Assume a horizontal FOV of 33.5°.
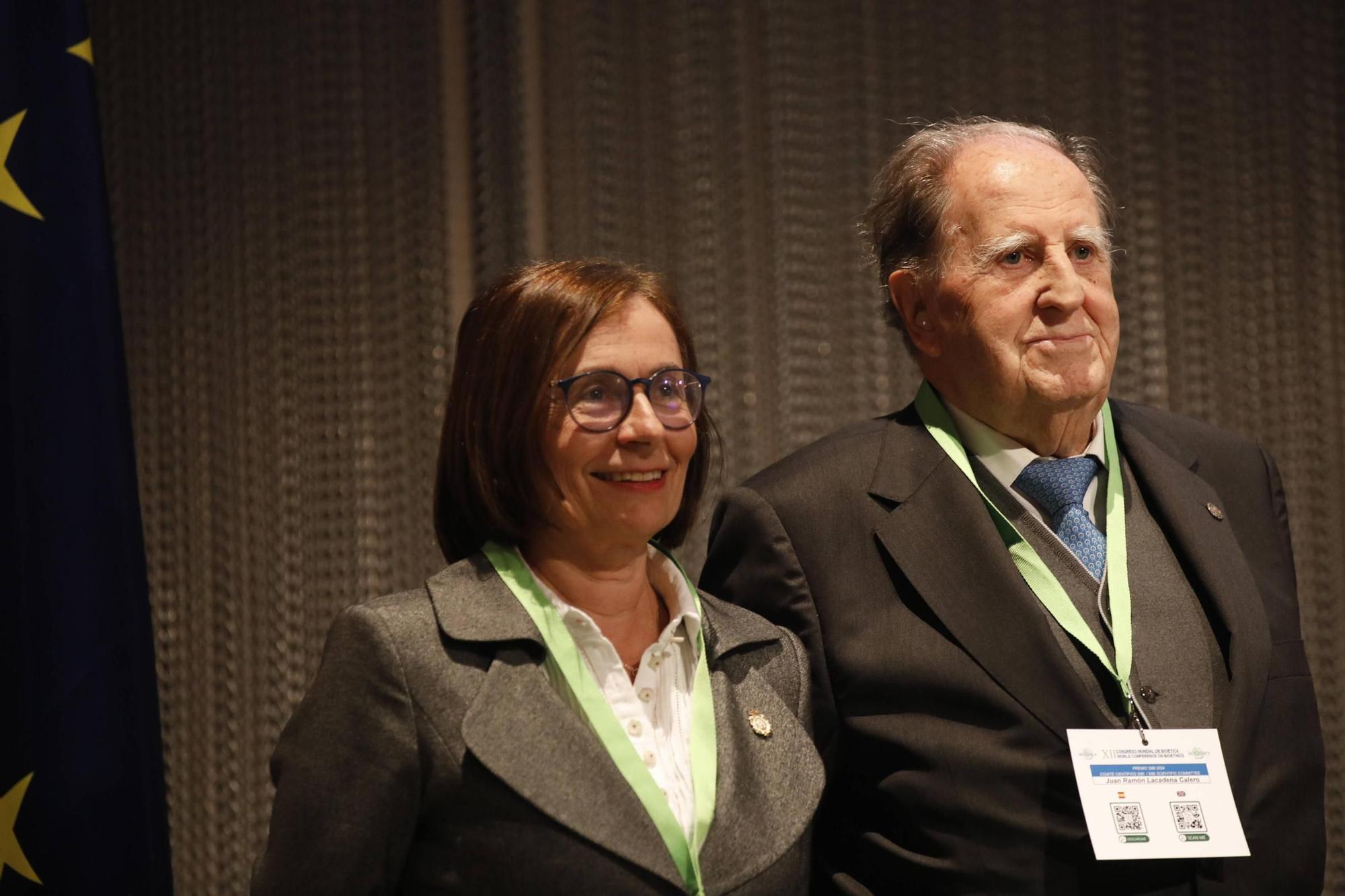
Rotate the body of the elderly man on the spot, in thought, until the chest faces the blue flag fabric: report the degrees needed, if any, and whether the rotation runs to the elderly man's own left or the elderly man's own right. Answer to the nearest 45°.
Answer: approximately 135° to the elderly man's own right

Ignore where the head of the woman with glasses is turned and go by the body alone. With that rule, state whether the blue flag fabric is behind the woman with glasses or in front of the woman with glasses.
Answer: behind

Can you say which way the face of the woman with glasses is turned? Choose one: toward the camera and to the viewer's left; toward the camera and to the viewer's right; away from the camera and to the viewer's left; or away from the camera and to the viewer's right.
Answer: toward the camera and to the viewer's right

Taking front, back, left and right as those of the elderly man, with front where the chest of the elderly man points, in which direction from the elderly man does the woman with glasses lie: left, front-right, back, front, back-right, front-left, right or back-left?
right

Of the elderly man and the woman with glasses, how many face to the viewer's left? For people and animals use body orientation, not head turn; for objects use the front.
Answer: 0

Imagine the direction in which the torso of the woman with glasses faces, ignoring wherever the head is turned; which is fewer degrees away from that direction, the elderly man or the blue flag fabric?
the elderly man

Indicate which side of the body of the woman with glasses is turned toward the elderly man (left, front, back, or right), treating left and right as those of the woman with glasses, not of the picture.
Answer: left

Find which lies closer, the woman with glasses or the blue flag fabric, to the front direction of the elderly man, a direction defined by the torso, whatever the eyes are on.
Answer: the woman with glasses
